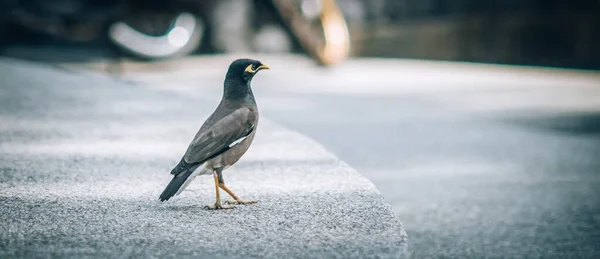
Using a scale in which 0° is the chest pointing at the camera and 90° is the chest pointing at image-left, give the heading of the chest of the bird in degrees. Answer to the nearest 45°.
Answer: approximately 270°

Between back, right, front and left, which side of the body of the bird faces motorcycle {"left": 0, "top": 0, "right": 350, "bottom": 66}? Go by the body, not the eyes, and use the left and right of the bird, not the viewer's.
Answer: left
